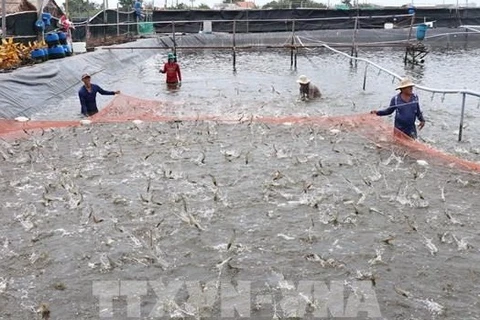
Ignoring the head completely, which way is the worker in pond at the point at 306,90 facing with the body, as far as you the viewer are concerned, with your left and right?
facing the viewer and to the left of the viewer

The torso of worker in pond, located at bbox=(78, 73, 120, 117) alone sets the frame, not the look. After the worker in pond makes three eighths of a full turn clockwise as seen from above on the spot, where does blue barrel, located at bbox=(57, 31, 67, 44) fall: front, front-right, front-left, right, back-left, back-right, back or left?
front-right

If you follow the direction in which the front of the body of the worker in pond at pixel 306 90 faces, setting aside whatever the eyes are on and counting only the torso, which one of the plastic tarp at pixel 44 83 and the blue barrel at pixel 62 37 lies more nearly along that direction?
the plastic tarp

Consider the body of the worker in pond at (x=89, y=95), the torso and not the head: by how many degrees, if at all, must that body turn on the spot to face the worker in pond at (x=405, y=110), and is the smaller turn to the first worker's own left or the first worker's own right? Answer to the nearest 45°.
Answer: approximately 45° to the first worker's own left

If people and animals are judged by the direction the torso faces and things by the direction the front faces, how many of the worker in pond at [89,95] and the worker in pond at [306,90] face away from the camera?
0

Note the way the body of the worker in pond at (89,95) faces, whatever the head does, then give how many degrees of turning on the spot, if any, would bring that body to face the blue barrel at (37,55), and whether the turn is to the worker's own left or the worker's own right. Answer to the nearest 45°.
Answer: approximately 180°

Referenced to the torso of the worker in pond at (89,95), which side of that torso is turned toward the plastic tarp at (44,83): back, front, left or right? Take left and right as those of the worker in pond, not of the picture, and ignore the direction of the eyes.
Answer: back

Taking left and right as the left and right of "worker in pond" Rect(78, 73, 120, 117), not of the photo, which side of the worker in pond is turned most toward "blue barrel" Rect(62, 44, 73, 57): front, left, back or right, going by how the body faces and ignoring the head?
back

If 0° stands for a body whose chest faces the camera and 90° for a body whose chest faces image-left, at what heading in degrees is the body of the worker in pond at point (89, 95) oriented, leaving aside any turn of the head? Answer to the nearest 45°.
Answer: approximately 0°

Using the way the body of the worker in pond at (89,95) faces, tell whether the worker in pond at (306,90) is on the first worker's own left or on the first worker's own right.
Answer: on the first worker's own left
